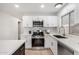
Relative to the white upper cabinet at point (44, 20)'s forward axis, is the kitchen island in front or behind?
in front

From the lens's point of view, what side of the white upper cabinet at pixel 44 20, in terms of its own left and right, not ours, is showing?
front
